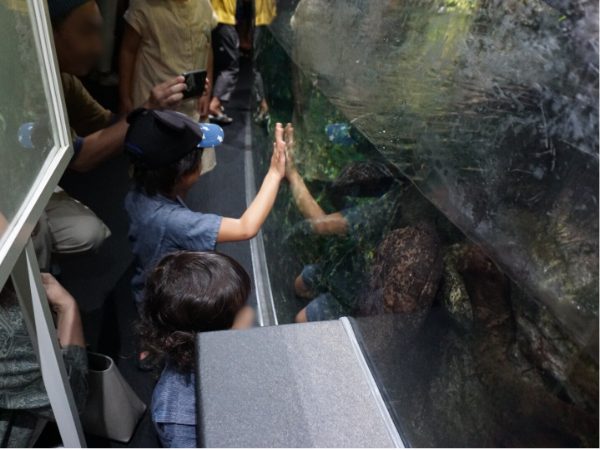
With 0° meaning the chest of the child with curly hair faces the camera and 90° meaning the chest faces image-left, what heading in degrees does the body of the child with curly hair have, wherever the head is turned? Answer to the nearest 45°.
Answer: approximately 225°

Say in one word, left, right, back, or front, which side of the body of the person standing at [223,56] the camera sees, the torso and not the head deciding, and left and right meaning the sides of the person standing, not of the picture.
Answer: right

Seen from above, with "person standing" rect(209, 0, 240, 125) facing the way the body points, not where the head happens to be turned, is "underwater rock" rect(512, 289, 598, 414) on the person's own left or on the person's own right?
on the person's own right

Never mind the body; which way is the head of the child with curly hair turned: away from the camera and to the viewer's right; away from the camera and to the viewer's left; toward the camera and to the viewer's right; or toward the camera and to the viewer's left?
away from the camera and to the viewer's right

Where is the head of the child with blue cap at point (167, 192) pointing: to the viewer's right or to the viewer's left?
to the viewer's right

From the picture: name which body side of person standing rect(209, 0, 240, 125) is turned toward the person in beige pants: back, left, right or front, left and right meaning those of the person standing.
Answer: right
